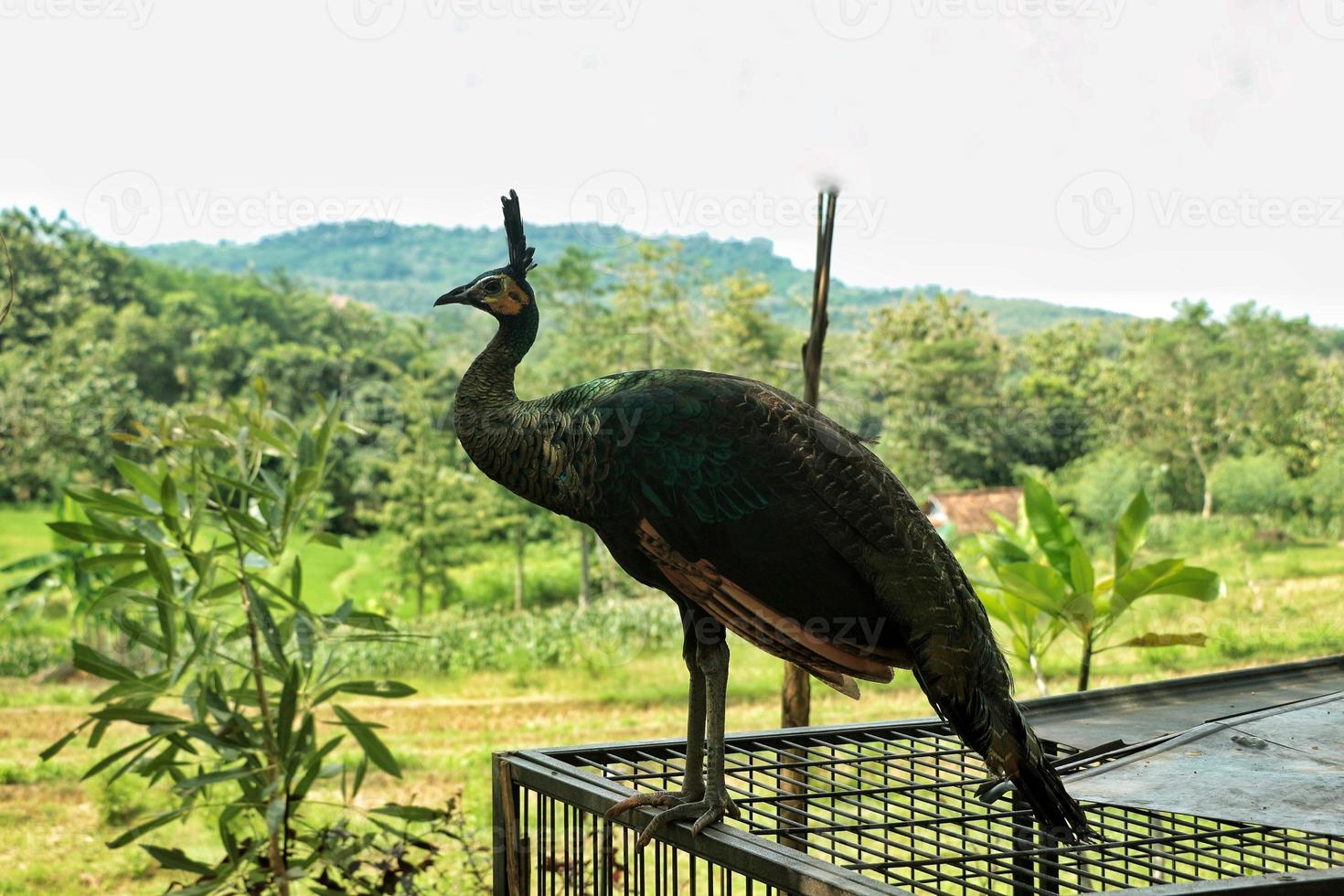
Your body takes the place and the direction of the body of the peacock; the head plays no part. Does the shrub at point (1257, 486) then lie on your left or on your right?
on your right

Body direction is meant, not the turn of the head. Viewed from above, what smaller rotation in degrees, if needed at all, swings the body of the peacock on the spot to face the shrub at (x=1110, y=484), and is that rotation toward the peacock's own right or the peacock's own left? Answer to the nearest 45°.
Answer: approximately 90° to the peacock's own right

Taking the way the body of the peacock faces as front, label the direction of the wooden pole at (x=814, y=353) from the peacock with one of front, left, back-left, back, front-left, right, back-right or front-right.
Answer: right

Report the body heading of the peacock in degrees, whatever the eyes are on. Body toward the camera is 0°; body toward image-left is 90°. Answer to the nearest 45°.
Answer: approximately 90°

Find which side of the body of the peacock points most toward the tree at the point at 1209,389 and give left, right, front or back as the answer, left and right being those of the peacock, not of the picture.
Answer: right

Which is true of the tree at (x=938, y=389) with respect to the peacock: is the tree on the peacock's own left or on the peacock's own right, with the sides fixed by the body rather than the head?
on the peacock's own right
